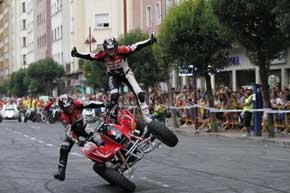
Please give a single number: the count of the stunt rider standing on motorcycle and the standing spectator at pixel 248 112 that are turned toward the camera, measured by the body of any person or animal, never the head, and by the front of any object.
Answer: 1

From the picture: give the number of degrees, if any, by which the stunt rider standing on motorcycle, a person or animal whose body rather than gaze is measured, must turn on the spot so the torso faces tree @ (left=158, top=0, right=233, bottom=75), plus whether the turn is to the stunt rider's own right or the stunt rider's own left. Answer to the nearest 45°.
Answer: approximately 180°

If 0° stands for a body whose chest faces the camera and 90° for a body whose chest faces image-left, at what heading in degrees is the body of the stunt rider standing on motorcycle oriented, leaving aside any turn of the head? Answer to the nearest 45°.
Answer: approximately 0°

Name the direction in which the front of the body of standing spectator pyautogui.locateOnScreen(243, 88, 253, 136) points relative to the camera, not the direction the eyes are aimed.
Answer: to the viewer's left

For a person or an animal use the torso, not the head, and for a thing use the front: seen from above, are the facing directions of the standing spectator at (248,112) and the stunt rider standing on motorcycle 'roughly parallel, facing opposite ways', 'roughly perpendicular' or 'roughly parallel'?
roughly perpendicular
